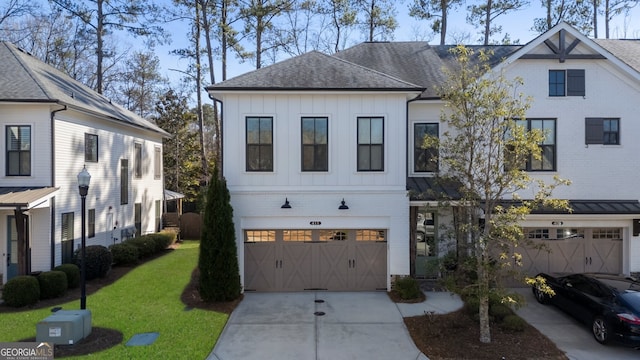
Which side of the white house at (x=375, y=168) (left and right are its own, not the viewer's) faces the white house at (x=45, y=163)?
right

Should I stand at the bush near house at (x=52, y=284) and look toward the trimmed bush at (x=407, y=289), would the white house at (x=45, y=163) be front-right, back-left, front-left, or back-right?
back-left

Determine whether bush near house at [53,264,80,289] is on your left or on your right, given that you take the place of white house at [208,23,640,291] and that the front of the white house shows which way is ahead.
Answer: on your right

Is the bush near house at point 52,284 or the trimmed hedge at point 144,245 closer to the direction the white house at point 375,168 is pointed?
the bush near house

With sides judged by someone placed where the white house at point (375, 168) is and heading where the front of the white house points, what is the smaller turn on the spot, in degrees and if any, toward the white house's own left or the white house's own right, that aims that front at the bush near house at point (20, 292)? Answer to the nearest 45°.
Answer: approximately 45° to the white house's own right

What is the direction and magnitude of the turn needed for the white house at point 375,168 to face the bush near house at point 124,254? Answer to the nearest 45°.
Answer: approximately 90° to its right

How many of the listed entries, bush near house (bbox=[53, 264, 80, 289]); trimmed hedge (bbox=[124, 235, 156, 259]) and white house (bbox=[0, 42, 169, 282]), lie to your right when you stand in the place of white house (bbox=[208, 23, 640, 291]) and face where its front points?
3

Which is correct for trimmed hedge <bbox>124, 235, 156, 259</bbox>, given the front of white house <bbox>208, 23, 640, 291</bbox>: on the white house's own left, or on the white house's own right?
on the white house's own right

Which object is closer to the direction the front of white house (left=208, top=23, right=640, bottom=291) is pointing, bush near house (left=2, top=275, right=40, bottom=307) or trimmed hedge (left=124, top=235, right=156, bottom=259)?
the bush near house

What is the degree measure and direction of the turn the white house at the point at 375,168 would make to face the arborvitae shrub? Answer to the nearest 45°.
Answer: approximately 45° to its right

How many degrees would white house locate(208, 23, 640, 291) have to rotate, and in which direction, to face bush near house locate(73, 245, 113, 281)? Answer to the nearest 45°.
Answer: approximately 90° to its right

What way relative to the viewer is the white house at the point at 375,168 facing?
toward the camera
